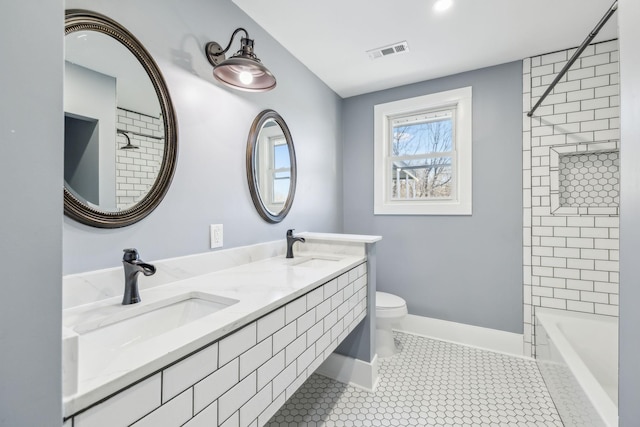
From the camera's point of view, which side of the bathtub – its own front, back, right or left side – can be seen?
left

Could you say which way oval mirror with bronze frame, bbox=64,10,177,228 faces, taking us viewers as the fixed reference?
facing the viewer and to the right of the viewer

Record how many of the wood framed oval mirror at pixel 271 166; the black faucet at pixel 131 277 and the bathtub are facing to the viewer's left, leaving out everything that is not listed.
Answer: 1

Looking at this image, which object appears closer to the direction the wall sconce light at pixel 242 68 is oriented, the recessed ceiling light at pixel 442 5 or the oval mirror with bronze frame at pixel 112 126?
the recessed ceiling light

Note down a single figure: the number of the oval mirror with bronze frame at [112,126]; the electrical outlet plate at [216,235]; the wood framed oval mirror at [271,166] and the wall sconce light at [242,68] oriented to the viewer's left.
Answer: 0

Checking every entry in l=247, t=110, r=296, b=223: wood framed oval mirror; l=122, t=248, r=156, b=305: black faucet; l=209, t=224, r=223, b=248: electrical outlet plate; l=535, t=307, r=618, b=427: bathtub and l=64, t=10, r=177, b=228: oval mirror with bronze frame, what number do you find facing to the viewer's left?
1

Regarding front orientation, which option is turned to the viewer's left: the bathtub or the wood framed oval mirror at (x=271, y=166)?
the bathtub

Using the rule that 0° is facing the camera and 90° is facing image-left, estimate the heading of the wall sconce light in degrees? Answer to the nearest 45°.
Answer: approximately 315°

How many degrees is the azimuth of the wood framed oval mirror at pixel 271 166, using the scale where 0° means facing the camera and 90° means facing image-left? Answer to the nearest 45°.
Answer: approximately 315°
